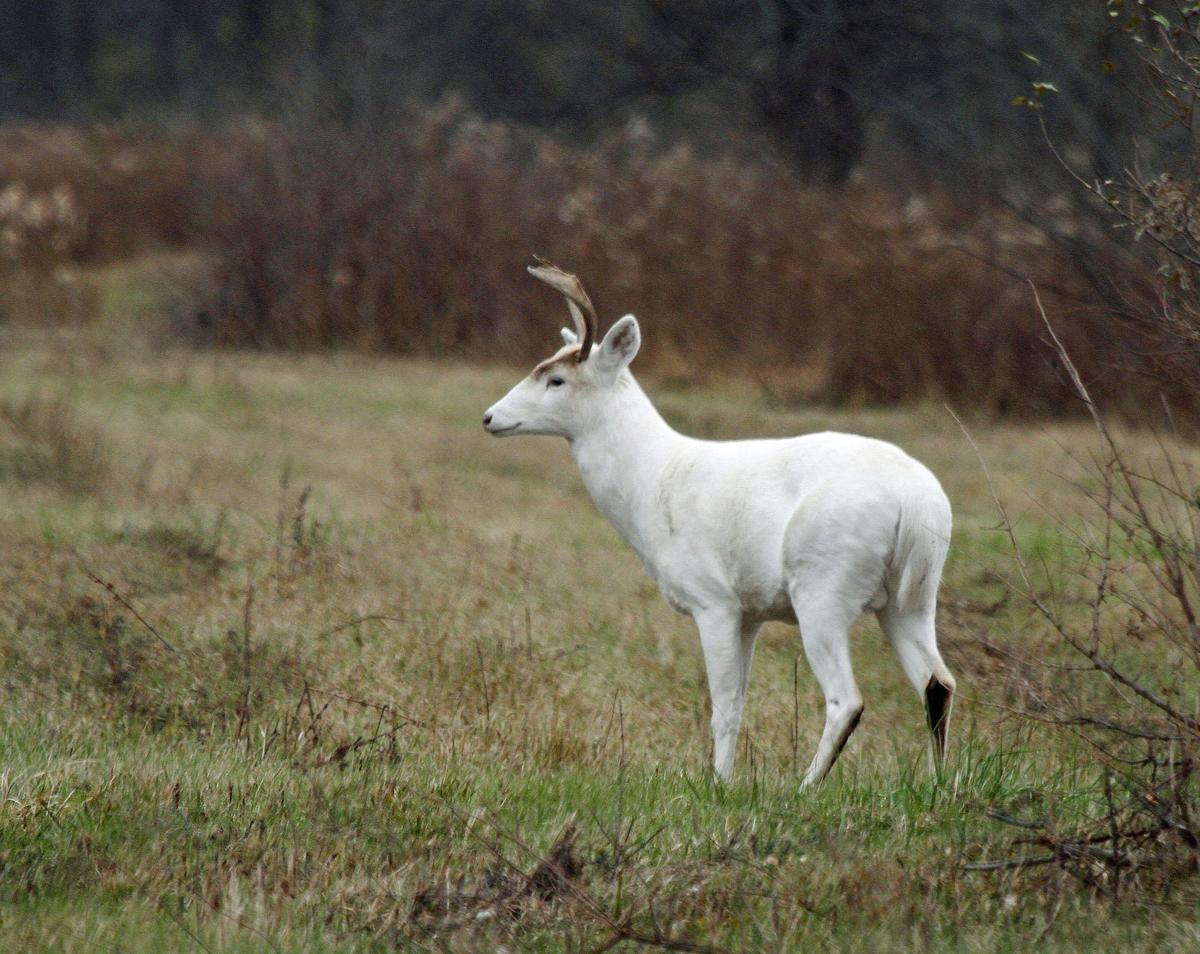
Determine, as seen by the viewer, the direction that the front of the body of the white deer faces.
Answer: to the viewer's left

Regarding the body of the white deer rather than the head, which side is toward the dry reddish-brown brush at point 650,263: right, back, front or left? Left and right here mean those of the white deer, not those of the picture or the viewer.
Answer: right

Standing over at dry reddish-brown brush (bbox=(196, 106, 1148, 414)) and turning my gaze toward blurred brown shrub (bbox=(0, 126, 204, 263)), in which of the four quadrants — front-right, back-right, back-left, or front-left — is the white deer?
back-left

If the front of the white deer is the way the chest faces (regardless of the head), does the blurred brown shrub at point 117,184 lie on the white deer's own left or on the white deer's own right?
on the white deer's own right
